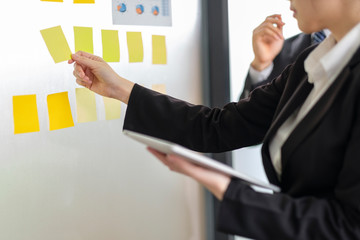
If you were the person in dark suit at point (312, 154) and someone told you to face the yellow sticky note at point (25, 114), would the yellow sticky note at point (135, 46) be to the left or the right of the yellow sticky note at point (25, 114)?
right

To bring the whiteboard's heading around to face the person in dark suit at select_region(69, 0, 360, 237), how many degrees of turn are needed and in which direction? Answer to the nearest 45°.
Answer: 0° — it already faces them

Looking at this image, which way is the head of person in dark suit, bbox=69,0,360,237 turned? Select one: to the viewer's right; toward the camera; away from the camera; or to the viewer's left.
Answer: to the viewer's left

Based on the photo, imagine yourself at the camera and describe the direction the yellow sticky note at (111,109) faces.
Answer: facing the viewer and to the right of the viewer

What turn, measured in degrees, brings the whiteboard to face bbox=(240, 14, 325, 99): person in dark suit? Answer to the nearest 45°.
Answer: approximately 90° to its left
